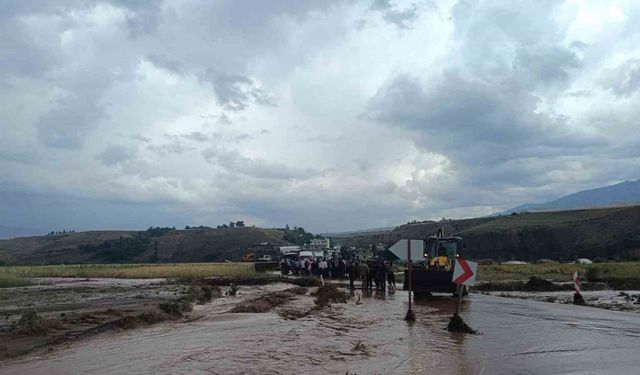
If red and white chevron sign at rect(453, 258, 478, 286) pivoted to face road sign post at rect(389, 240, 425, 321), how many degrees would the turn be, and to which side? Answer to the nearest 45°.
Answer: approximately 135° to its right

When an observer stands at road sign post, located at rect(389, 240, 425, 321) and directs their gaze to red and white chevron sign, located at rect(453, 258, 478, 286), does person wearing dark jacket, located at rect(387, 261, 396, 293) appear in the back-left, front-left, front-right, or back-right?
back-left

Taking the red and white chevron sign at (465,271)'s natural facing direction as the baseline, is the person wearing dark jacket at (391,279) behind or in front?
behind

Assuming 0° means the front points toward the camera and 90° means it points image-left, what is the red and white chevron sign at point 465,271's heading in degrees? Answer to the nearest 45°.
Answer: approximately 0°
